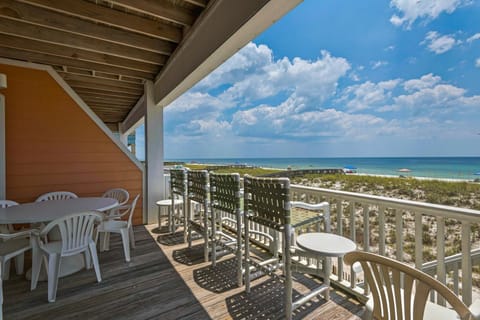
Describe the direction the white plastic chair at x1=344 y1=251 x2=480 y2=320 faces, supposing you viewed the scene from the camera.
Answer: facing away from the viewer and to the right of the viewer

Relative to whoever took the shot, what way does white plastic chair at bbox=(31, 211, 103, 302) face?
facing away from the viewer and to the left of the viewer

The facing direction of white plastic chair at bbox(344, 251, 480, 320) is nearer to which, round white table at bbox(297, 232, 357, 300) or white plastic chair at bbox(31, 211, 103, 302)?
the round white table

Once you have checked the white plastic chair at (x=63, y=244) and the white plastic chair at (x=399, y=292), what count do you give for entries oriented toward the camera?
0

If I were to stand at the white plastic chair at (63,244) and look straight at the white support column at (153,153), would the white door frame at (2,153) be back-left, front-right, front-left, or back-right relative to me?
front-left

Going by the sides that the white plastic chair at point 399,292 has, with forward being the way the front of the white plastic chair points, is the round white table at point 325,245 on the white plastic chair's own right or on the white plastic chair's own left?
on the white plastic chair's own left

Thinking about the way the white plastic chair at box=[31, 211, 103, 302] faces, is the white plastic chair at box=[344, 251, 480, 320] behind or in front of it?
behind
